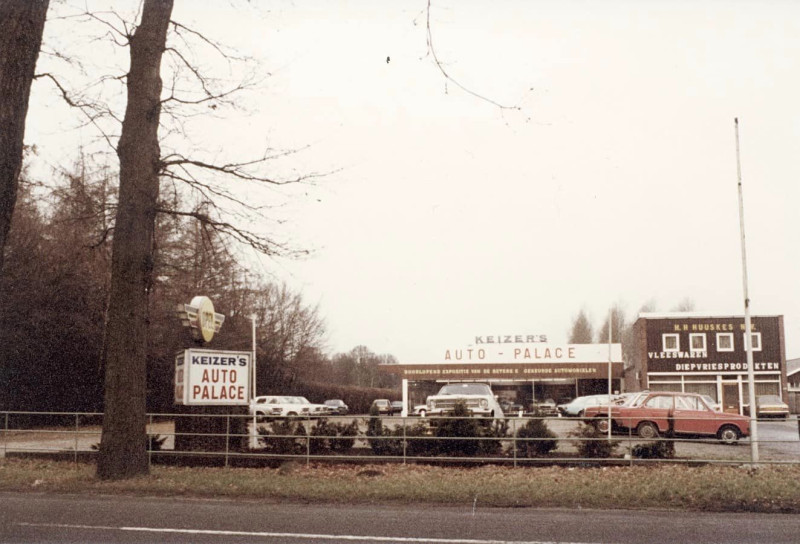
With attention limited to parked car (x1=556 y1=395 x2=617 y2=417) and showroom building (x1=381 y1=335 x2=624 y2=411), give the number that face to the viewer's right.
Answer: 0

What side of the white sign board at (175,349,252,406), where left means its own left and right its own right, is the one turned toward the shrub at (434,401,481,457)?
left

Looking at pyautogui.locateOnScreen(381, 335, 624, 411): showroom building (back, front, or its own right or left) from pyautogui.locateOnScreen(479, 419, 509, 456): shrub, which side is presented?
front

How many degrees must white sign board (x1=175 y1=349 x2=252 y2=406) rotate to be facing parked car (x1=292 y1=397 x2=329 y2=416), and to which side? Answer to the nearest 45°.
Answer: approximately 180°

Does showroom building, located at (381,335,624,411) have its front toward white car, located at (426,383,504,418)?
yes

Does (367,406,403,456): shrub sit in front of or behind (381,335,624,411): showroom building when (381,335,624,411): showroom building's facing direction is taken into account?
in front

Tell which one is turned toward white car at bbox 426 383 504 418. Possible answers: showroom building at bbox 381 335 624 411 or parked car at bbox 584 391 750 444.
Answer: the showroom building

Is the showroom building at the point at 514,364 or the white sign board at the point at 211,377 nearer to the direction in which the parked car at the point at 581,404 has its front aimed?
the white sign board

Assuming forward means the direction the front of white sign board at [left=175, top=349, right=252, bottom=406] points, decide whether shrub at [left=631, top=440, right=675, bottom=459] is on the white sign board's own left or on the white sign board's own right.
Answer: on the white sign board's own left

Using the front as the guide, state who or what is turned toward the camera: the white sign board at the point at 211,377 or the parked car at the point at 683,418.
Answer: the white sign board

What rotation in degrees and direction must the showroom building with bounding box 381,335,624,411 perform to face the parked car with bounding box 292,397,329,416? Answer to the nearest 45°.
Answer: approximately 45° to its right

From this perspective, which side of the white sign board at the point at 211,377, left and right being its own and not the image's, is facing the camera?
front

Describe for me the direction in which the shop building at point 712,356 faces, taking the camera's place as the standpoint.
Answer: facing the viewer

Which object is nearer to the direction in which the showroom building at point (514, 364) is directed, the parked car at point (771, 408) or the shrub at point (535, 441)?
the shrub
